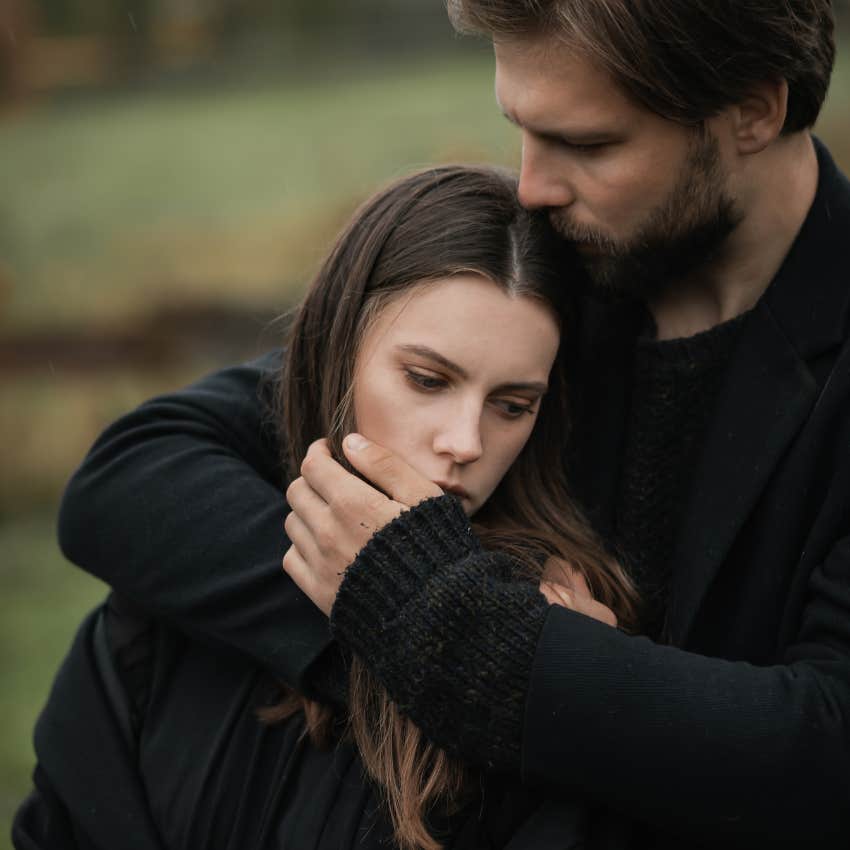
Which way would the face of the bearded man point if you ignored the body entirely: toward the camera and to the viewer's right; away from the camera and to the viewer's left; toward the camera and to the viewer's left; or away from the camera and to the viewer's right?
toward the camera and to the viewer's left

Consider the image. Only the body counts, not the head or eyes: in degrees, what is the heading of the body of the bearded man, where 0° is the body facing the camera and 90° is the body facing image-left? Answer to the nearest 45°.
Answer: approximately 45°

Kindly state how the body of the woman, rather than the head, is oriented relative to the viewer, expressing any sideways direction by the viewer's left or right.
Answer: facing the viewer and to the right of the viewer
